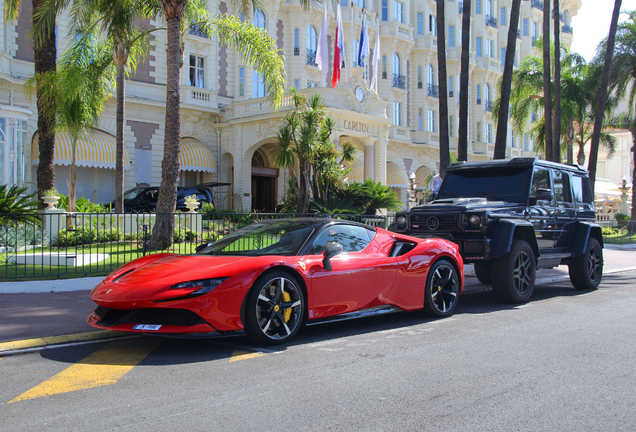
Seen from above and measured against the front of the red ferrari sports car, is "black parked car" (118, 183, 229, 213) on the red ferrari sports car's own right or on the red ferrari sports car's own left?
on the red ferrari sports car's own right

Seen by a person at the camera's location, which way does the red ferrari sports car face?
facing the viewer and to the left of the viewer

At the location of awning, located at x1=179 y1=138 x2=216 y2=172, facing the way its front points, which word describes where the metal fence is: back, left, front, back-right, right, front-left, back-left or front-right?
front-right

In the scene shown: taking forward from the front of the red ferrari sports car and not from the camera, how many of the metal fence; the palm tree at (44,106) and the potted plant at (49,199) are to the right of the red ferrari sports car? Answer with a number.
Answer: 3

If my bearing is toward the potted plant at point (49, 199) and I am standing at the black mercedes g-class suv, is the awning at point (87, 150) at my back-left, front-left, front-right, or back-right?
front-right

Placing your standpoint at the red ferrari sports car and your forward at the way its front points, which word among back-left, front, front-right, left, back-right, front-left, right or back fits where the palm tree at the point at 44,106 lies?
right

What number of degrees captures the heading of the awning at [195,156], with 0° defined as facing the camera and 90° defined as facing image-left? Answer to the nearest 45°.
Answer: approximately 315°

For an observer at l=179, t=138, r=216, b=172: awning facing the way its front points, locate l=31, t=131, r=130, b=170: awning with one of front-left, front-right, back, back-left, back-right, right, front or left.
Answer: right

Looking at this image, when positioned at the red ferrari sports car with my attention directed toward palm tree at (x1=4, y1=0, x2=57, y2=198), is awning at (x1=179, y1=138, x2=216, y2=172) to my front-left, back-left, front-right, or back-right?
front-right

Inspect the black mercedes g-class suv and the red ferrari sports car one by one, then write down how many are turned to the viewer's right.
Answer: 0

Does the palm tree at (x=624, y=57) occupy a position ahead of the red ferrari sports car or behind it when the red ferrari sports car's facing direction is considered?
behind

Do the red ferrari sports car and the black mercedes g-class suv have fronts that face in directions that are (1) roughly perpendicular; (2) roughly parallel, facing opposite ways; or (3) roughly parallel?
roughly parallel

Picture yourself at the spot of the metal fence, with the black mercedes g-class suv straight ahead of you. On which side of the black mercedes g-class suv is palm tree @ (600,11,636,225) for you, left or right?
left

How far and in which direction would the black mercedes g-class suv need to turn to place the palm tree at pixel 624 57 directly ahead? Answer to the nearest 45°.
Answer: approximately 135° to its right

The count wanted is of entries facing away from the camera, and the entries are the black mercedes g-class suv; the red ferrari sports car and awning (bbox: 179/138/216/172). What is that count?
0

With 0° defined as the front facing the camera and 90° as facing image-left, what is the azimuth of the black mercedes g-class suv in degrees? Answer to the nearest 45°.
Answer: approximately 45°

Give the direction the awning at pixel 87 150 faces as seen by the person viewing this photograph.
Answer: facing the viewer and to the right of the viewer
